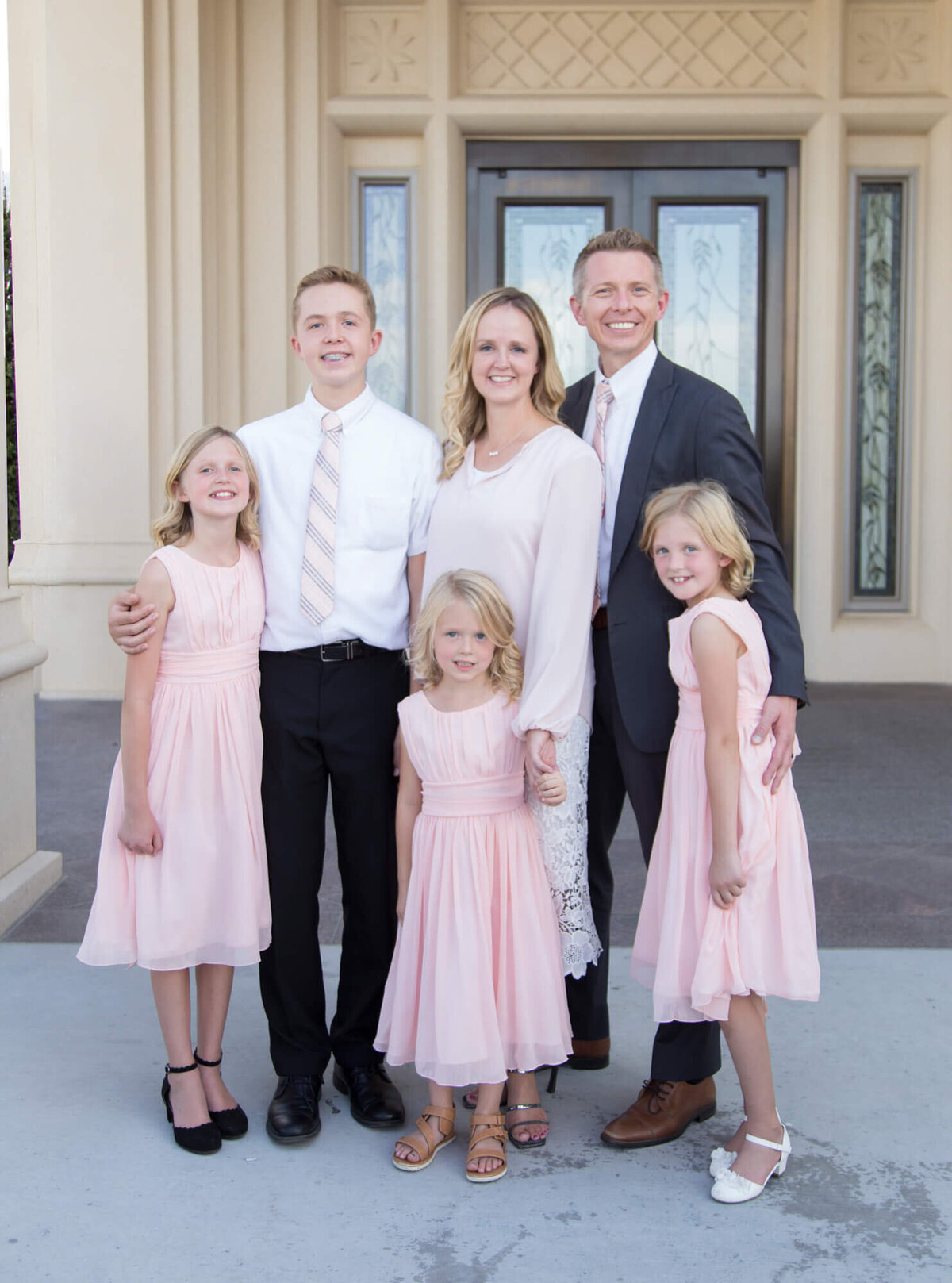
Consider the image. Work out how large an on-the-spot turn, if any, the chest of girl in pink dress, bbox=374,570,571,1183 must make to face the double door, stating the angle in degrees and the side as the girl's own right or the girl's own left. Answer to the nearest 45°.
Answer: approximately 180°

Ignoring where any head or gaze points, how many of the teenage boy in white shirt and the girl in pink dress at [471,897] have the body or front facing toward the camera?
2

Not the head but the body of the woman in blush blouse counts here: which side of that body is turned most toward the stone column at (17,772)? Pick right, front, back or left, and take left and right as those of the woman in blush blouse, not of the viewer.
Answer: right

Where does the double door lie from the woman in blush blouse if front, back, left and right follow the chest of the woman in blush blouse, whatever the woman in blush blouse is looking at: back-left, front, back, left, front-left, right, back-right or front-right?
back-right

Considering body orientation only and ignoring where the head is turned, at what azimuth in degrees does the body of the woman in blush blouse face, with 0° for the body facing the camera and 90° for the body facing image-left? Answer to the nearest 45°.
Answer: approximately 45°

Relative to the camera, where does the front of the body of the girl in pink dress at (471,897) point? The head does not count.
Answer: toward the camera
